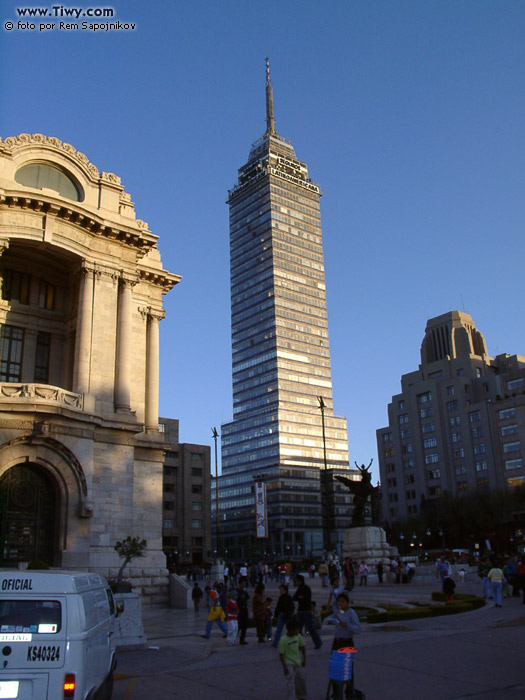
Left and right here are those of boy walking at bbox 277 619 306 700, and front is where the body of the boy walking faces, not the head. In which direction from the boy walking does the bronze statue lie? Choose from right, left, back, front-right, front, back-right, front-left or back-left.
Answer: back

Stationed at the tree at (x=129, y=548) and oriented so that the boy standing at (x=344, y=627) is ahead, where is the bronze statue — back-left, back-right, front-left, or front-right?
back-left

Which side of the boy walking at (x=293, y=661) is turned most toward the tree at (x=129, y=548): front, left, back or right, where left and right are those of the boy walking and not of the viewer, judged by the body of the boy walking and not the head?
back

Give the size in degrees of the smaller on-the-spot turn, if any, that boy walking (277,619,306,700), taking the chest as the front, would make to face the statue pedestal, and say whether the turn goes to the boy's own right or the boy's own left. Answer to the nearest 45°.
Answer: approximately 180°

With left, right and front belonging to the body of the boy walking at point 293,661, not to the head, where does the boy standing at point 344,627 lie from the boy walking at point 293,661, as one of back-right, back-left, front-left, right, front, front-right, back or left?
back-left

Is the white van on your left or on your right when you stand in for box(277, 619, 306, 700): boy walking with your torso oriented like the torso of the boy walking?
on your right

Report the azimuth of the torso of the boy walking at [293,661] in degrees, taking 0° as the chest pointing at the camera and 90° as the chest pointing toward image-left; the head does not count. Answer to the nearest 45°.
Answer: approximately 0°

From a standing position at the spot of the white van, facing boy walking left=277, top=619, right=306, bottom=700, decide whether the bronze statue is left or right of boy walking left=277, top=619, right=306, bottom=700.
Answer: left
